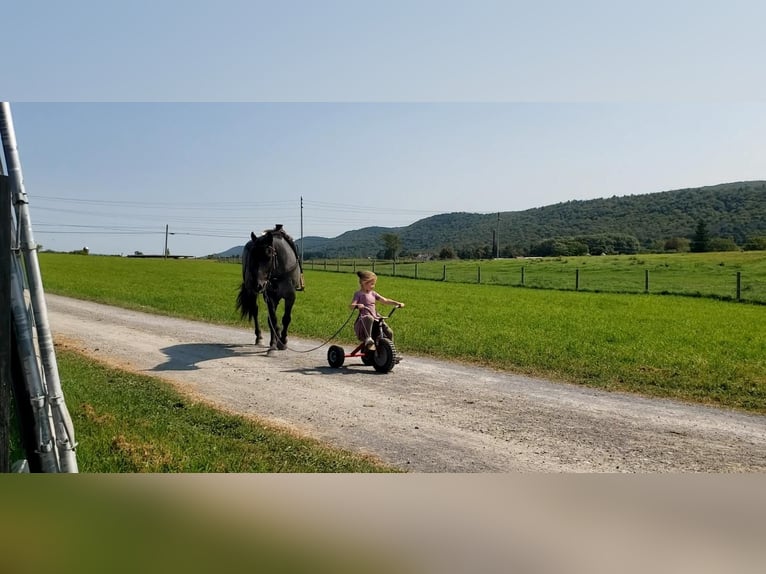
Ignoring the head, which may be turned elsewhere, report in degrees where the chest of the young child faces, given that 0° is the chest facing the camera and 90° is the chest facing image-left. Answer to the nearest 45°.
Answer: approximately 315°

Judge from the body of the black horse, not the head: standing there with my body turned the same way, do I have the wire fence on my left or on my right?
on my left

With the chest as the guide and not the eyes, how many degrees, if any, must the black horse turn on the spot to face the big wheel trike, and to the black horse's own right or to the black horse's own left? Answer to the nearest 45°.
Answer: approximately 45° to the black horse's own left

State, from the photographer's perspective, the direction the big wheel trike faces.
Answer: facing the viewer and to the right of the viewer

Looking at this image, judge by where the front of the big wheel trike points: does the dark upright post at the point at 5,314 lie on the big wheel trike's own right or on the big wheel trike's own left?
on the big wheel trike's own right

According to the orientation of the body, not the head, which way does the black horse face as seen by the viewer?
toward the camera

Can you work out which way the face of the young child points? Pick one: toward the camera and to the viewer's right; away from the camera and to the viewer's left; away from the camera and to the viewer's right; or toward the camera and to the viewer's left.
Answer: toward the camera and to the viewer's right
